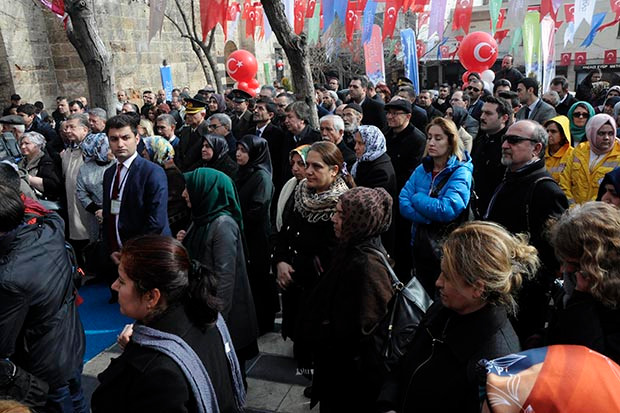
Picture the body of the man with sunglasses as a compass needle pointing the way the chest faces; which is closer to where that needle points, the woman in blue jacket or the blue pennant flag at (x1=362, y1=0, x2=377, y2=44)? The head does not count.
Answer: the woman in blue jacket

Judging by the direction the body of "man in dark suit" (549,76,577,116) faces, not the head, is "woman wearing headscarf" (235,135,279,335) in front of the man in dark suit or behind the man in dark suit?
in front

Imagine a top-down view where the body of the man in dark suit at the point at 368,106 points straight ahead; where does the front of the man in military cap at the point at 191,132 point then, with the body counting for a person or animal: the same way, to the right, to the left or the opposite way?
the same way

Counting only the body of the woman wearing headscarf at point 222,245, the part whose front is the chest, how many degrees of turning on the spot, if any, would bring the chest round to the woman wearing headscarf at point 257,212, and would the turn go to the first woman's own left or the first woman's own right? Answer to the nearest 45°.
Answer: approximately 90° to the first woman's own right

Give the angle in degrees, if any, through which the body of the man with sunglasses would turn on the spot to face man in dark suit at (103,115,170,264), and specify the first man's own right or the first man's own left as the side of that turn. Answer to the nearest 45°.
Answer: approximately 45° to the first man's own right

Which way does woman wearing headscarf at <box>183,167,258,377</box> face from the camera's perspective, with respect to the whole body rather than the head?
to the viewer's left

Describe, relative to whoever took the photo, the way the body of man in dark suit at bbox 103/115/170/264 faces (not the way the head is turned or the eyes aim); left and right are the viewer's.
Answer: facing the viewer and to the left of the viewer

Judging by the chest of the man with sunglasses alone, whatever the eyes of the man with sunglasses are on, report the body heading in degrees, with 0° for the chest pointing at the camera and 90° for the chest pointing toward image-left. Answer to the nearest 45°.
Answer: approximately 45°

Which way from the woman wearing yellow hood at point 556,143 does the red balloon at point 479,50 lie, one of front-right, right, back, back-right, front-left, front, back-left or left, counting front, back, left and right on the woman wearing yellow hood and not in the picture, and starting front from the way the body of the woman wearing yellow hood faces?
back-right

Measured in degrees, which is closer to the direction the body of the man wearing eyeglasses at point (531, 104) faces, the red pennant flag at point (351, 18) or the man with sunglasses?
the man with sunglasses

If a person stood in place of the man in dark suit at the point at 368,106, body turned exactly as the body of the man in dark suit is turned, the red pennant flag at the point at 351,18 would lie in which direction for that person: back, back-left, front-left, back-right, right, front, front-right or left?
back-right

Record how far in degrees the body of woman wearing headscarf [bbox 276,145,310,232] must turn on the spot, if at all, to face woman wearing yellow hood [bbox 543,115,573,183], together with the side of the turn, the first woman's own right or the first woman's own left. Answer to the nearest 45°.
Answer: approximately 135° to the first woman's own left

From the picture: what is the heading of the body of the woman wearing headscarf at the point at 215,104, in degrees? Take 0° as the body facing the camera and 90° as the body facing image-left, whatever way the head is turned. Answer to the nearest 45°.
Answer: approximately 45°

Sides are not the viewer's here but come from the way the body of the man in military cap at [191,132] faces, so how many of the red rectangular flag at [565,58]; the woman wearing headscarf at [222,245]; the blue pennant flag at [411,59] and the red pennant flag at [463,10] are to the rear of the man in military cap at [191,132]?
3

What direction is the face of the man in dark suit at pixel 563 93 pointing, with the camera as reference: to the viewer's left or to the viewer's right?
to the viewer's left

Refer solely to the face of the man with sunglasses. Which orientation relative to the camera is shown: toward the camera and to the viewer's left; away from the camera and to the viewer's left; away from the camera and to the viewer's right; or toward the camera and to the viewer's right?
toward the camera and to the viewer's left

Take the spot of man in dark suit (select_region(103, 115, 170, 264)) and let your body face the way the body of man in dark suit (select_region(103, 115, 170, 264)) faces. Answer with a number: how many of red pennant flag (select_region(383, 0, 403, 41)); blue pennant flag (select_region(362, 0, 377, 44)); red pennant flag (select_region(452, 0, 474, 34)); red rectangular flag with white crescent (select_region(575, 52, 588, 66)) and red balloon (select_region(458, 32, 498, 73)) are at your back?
5

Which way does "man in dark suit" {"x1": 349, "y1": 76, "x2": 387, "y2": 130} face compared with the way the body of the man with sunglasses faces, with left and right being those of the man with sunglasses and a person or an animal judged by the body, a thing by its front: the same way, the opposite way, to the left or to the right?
the same way

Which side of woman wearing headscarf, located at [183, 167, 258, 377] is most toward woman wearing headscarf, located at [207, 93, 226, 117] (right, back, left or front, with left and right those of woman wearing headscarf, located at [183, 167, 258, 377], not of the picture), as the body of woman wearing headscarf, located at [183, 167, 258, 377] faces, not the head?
right

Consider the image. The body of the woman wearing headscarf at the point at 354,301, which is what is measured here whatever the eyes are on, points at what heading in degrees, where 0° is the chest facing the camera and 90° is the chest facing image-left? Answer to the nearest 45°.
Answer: approximately 90°
